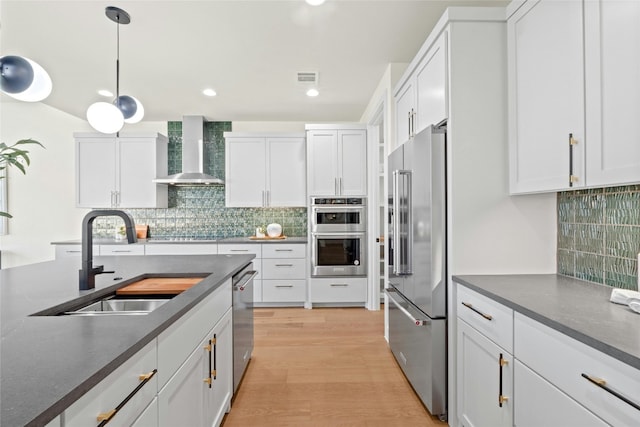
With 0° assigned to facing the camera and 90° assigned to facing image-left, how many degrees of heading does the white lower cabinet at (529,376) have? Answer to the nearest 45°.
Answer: approximately 45°

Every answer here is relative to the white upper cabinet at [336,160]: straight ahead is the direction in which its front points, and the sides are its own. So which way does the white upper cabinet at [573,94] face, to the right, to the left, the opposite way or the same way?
to the right

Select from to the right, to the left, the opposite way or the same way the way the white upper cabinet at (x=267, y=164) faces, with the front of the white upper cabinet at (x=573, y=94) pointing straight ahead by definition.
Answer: to the left

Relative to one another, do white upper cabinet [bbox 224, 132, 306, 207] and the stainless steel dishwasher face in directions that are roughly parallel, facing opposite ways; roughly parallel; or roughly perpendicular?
roughly perpendicular

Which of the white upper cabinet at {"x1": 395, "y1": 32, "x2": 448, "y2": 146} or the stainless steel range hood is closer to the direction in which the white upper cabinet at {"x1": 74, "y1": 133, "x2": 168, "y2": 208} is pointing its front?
the white upper cabinet

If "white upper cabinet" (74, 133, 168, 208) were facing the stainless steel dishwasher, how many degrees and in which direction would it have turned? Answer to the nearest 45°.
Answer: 0° — it already faces it

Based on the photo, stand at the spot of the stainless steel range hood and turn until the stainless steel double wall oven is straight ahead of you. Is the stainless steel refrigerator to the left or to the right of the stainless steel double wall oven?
right

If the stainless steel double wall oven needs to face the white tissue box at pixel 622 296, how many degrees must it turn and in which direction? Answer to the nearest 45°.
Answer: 0° — it already faces it

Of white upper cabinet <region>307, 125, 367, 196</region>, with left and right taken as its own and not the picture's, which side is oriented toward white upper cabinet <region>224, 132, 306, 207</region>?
right

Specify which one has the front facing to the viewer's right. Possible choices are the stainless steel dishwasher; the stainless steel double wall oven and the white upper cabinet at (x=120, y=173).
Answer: the stainless steel dishwasher
